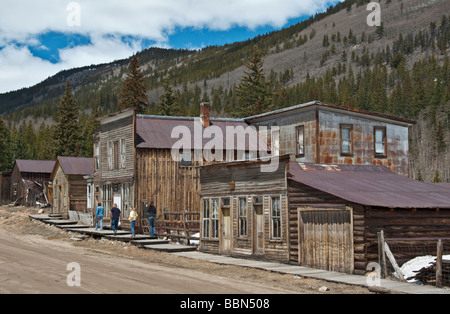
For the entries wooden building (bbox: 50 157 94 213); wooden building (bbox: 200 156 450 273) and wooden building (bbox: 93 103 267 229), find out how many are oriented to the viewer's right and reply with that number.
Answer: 0

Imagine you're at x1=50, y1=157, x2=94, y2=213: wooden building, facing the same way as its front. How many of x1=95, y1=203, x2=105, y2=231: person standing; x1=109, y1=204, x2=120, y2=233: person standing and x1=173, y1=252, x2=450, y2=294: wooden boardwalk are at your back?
0

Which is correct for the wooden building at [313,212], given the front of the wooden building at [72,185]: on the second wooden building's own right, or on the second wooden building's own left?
on the second wooden building's own left

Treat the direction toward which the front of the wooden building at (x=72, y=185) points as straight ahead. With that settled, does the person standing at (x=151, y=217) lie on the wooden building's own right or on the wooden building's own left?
on the wooden building's own left

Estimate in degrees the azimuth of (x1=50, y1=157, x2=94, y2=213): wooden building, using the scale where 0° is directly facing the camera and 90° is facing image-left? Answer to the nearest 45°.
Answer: approximately 45°

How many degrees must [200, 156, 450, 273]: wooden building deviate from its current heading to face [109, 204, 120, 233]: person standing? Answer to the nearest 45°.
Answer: approximately 90° to its right

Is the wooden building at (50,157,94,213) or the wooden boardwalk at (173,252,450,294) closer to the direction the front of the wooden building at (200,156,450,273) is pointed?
the wooden boardwalk

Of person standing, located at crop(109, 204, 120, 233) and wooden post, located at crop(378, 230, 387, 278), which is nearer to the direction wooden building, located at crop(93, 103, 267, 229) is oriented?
the person standing

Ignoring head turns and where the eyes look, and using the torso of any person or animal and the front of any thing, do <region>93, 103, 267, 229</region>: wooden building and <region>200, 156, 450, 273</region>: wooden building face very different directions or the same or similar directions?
same or similar directions

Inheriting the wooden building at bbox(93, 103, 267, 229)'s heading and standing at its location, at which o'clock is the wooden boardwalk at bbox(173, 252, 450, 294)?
The wooden boardwalk is roughly at 10 o'clock from the wooden building.

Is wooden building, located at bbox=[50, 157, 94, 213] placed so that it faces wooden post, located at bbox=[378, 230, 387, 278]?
no

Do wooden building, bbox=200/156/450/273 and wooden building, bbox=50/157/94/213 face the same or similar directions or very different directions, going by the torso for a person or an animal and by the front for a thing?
same or similar directions

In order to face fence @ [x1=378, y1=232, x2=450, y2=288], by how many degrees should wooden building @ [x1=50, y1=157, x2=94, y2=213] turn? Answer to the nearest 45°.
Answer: approximately 45° to its left

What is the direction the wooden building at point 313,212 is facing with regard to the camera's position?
facing the viewer and to the left of the viewer

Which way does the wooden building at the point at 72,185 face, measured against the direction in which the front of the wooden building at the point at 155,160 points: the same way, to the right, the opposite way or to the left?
the same way

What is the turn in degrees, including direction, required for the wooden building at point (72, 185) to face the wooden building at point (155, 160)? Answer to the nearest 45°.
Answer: approximately 45° to its left

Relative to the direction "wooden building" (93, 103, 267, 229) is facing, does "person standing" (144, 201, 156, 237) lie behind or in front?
in front

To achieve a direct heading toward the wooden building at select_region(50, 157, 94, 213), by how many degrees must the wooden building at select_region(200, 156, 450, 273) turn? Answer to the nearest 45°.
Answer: approximately 90° to its right

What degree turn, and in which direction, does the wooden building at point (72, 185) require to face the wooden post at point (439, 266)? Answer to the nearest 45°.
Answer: approximately 45° to its left

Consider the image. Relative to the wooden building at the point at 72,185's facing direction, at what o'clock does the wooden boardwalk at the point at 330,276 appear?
The wooden boardwalk is roughly at 10 o'clock from the wooden building.
